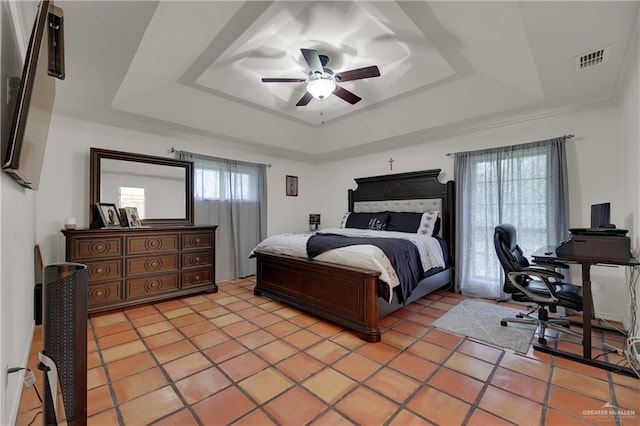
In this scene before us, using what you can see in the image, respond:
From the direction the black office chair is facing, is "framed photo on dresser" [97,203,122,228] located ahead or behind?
behind

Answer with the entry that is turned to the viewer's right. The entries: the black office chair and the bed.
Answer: the black office chair

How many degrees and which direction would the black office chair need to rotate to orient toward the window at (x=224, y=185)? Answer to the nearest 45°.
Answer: approximately 180°

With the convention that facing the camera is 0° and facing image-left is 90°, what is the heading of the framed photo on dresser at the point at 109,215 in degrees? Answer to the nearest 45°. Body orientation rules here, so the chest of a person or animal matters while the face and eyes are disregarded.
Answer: approximately 315°

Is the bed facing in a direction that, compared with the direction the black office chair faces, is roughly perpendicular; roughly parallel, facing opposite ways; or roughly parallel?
roughly perpendicular

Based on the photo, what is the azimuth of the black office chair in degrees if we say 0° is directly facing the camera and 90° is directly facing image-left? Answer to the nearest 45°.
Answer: approximately 270°

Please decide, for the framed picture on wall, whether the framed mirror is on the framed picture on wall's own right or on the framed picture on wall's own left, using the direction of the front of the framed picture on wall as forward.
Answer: on the framed picture on wall's own right

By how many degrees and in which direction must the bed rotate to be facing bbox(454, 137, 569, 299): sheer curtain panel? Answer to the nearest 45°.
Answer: approximately 135° to its left

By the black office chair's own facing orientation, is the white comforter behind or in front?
behind

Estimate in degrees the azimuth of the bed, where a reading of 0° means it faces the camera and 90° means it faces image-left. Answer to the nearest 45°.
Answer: approximately 45°

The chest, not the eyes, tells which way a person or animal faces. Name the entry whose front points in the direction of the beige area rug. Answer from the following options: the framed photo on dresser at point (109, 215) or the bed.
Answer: the framed photo on dresser

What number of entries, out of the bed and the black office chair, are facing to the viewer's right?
1

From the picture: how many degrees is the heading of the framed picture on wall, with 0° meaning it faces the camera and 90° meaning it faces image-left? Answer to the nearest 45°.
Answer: approximately 315°
